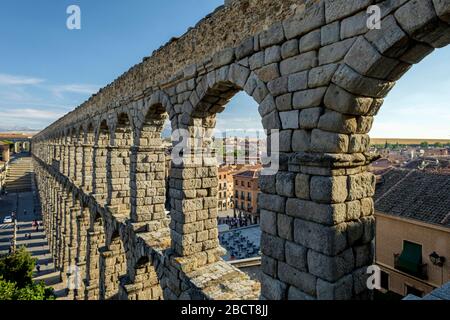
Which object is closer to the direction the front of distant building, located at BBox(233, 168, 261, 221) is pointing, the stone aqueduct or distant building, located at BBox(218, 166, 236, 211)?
the stone aqueduct

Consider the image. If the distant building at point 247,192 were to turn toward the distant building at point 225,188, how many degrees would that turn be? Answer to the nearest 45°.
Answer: approximately 90° to its right

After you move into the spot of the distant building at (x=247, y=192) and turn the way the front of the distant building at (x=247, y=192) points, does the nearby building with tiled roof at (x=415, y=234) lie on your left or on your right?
on your left

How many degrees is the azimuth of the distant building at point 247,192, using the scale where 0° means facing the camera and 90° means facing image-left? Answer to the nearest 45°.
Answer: approximately 45°

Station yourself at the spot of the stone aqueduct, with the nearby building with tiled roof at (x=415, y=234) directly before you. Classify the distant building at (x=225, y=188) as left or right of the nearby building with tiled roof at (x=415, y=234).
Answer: left
